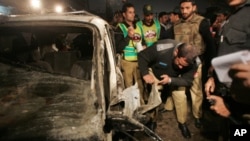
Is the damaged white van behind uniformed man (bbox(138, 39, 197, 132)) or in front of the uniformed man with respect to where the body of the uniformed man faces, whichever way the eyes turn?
in front

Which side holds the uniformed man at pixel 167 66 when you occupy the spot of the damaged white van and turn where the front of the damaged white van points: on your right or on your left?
on your left

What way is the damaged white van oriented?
toward the camera

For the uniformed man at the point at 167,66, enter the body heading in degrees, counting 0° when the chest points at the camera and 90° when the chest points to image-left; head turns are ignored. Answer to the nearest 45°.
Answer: approximately 45°

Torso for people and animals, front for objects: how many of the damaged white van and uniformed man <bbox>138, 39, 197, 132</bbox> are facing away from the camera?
0
